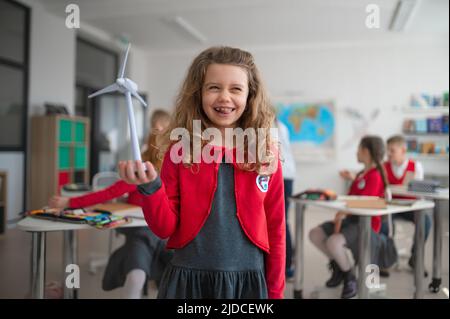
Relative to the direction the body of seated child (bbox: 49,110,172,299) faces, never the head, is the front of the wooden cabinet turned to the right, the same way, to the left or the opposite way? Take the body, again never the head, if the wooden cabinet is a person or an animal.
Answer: to the left

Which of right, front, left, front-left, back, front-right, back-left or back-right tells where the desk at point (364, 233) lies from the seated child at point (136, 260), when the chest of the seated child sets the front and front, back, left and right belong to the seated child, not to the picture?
back-left

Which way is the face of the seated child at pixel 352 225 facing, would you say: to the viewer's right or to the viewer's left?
to the viewer's left

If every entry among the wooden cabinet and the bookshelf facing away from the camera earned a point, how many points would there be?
0

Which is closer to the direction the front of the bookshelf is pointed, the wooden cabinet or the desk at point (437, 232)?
the desk

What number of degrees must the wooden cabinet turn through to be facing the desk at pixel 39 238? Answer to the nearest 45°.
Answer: approximately 45° to its right

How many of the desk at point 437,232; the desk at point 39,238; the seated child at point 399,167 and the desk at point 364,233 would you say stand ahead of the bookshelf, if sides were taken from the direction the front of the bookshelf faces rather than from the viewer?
4

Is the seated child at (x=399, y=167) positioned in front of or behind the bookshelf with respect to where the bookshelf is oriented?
in front

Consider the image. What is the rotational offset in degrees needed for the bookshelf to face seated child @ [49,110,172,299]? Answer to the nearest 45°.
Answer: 0° — it already faces them

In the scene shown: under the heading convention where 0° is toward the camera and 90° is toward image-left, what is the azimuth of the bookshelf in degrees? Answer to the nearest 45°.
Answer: approximately 0°

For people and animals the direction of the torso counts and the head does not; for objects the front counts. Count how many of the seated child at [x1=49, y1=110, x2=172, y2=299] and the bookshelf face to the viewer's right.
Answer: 0

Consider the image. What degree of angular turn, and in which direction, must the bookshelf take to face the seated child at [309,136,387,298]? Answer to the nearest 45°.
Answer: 0° — it already faces them

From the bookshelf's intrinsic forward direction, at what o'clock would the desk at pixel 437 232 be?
The desk is roughly at 12 o'clock from the bookshelf.
